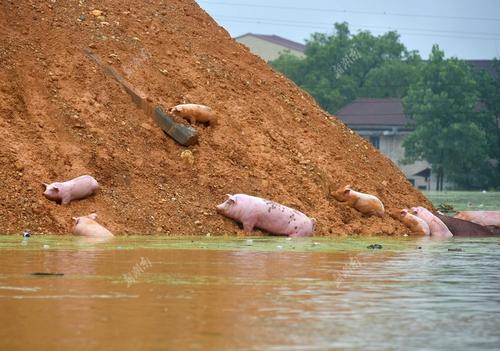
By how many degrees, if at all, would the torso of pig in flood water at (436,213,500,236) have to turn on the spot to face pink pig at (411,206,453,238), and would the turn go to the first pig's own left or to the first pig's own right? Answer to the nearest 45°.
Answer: approximately 45° to the first pig's own left

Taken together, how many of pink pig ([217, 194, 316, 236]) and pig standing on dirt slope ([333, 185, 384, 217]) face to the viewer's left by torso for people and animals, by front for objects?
2

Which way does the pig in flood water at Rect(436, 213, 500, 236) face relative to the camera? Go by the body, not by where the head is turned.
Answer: to the viewer's left

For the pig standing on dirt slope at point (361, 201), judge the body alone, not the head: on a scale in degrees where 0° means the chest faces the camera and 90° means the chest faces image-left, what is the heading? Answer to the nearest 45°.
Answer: approximately 90°

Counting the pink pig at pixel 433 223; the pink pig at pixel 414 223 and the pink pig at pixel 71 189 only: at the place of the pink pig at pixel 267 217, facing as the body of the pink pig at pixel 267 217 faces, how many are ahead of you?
1

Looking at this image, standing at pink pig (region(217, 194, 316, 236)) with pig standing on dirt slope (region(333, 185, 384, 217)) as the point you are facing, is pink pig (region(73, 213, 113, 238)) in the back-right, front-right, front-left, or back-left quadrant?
back-left

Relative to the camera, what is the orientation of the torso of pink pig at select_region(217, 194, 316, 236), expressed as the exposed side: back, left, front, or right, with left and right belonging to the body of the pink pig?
left

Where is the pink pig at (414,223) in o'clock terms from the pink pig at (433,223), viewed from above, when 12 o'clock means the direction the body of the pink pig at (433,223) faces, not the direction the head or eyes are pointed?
the pink pig at (414,223) is roughly at 11 o'clock from the pink pig at (433,223).

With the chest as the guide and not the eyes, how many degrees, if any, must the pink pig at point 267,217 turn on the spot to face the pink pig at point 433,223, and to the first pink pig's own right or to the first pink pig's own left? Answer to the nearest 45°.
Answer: approximately 135° to the first pink pig's own right

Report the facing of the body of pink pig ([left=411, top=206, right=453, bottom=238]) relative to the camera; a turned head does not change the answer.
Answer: to the viewer's left

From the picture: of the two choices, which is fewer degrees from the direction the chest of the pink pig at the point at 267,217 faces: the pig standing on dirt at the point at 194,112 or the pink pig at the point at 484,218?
the pig standing on dirt

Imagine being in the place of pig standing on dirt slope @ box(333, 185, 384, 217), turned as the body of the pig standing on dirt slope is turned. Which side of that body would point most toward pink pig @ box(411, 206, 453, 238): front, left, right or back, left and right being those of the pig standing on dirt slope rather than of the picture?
back

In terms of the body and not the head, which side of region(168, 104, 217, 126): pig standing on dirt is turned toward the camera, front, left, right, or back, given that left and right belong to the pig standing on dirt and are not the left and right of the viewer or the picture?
left
